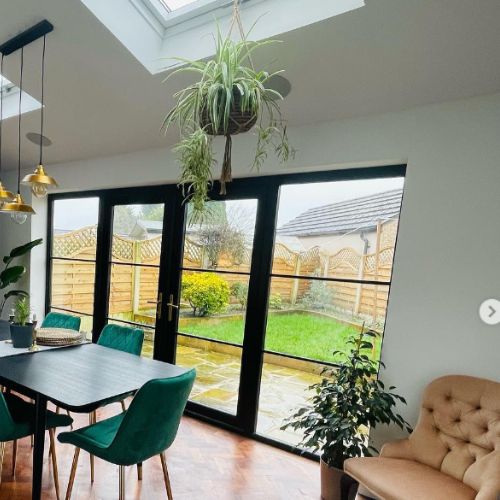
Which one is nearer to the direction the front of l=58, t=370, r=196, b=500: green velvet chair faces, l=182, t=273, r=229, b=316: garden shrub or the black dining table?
the black dining table

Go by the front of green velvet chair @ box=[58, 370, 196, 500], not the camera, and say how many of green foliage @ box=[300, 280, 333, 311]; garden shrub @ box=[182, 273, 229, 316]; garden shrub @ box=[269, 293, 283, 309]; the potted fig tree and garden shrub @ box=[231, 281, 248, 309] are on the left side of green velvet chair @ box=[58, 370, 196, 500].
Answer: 0

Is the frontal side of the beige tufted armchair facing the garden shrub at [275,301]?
no

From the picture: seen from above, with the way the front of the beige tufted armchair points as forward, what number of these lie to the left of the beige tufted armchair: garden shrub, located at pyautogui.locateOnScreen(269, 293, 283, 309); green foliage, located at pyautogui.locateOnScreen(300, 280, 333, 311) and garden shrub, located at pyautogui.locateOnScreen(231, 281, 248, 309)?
0

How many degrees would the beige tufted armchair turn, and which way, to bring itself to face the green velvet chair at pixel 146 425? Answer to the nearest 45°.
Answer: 0° — it already faces it

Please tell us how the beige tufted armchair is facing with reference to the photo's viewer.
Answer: facing the viewer and to the left of the viewer

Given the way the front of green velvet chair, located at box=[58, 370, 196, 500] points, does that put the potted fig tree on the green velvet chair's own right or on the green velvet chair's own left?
on the green velvet chair's own right

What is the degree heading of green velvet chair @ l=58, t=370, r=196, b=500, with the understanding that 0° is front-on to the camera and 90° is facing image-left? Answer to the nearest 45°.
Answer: approximately 135°

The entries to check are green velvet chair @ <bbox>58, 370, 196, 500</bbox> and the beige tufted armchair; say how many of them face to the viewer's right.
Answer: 0

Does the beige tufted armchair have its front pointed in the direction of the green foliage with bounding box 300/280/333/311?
no
